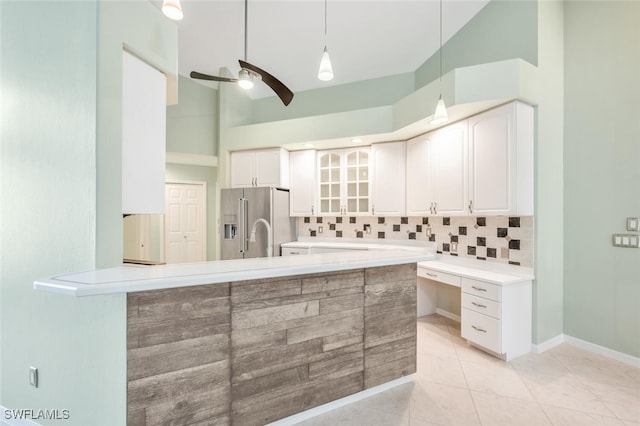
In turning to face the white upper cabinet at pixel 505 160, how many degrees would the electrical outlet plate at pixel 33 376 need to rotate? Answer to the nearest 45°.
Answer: approximately 90° to its left

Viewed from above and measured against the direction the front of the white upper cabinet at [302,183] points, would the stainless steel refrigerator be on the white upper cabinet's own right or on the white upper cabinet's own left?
on the white upper cabinet's own right

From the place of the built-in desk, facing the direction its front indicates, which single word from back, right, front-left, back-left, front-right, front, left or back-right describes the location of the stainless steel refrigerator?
front-right

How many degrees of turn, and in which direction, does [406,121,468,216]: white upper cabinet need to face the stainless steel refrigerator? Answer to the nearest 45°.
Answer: approximately 45° to its right

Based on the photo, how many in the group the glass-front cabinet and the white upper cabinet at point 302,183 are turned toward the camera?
2

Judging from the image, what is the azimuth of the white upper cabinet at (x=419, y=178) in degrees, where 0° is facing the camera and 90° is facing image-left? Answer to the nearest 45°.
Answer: approximately 45°

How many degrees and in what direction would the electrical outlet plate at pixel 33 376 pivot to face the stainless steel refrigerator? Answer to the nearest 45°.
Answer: approximately 180°

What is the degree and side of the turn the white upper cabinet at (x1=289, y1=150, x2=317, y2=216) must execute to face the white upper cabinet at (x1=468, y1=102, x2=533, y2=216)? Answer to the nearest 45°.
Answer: approximately 45° to its left

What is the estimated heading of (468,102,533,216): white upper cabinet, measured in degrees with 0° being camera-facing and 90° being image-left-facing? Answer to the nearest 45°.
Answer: approximately 45°

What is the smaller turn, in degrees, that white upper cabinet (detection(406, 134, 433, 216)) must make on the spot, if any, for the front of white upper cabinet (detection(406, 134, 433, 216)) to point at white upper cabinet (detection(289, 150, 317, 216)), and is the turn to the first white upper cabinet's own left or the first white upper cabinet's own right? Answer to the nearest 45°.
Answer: approximately 45° to the first white upper cabinet's own right

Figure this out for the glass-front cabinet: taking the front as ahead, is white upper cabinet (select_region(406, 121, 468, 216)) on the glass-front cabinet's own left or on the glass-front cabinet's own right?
on the glass-front cabinet's own left
